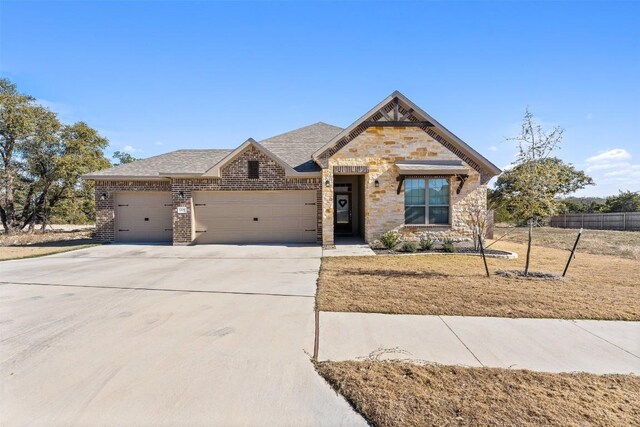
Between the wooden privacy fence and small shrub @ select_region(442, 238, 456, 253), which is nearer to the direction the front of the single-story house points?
the small shrub

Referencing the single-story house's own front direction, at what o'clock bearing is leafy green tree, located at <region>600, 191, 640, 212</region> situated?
The leafy green tree is roughly at 8 o'clock from the single-story house.

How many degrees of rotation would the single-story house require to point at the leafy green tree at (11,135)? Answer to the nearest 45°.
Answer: approximately 90° to its right

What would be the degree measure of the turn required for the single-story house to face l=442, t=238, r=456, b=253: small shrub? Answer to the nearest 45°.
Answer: approximately 45° to its left

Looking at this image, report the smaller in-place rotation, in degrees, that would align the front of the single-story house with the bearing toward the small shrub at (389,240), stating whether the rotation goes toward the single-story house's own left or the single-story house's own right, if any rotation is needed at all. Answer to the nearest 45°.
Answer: approximately 45° to the single-story house's own left

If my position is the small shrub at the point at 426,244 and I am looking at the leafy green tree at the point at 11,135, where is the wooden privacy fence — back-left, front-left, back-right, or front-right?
back-right

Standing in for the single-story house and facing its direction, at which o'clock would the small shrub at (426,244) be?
The small shrub is roughly at 10 o'clock from the single-story house.

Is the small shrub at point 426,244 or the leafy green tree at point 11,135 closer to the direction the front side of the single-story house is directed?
the small shrub

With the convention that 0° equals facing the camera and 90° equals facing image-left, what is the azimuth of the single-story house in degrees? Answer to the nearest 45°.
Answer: approximately 0°

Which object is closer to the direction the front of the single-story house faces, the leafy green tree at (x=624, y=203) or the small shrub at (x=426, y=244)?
the small shrub

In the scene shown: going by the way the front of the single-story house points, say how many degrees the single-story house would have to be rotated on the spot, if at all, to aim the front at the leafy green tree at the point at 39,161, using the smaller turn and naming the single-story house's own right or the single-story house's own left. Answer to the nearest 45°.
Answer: approximately 135° to the single-story house's own right
